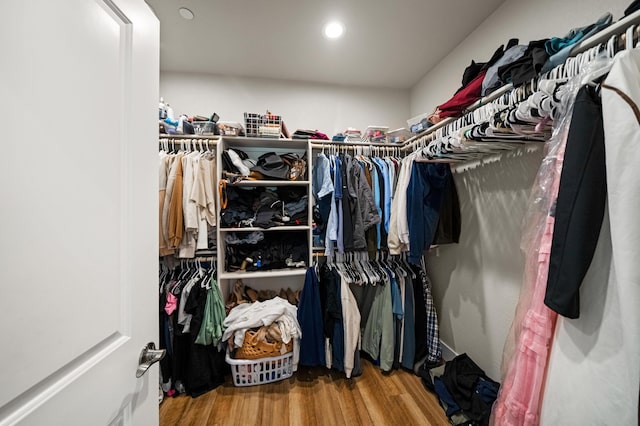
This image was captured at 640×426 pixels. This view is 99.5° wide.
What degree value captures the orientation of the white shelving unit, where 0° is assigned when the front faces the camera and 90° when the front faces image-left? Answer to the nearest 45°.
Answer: approximately 0°
